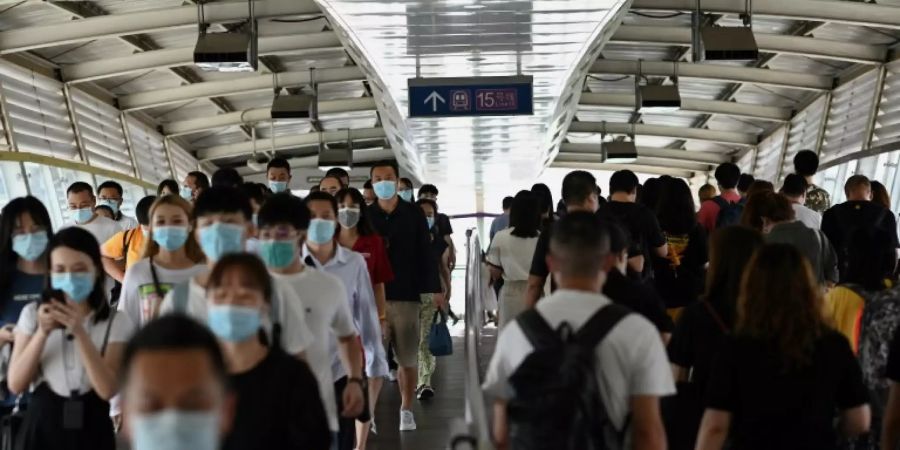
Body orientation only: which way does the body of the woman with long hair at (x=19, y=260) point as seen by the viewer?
toward the camera

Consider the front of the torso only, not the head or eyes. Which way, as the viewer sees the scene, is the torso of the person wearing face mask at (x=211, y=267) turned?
toward the camera

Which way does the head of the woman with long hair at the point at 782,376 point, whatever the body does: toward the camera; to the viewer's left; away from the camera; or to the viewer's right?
away from the camera

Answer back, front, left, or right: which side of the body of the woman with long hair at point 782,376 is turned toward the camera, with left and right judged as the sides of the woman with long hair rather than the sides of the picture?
back

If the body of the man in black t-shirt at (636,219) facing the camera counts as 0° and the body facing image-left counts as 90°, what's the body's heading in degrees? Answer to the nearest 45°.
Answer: approximately 180°

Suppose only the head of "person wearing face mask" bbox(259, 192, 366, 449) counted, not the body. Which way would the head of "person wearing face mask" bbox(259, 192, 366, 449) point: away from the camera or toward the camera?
toward the camera

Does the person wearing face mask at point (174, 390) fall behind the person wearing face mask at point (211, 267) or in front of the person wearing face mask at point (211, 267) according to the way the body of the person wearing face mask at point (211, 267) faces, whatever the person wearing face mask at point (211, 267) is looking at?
in front

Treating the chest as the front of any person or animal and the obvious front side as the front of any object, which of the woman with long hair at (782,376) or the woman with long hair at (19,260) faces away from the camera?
the woman with long hair at (782,376)

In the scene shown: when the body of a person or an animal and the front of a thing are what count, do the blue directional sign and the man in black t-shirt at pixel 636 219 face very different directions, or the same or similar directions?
very different directions

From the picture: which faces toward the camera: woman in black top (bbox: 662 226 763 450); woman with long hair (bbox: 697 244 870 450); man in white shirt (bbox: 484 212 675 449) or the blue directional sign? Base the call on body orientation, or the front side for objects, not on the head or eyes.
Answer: the blue directional sign

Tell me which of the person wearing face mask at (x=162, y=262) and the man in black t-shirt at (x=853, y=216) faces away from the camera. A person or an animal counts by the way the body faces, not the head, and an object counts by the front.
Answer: the man in black t-shirt

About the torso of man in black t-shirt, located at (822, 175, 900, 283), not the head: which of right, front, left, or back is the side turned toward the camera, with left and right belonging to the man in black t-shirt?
back

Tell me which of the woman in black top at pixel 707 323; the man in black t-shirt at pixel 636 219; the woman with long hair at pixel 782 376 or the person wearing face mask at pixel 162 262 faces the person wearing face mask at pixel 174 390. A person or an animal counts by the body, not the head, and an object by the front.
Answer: the person wearing face mask at pixel 162 262

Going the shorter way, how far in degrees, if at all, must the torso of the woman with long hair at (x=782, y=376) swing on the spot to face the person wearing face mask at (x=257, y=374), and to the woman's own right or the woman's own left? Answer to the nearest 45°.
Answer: approximately 135° to the woman's own left

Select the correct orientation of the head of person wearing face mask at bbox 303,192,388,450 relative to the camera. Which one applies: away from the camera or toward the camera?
toward the camera

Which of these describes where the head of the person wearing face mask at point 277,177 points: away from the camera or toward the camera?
toward the camera
